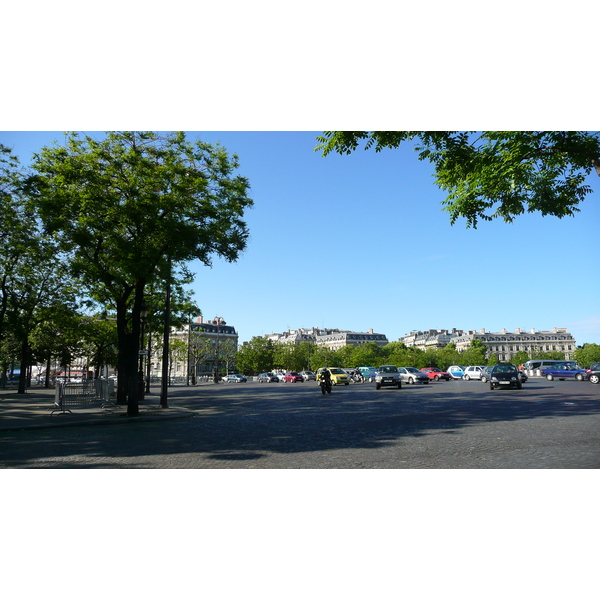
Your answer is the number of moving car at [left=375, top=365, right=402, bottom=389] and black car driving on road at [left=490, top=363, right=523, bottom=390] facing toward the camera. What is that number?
2

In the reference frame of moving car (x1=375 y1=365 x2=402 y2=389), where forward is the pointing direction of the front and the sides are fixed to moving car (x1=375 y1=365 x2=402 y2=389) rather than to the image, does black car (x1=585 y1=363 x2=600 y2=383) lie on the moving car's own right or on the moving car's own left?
on the moving car's own left

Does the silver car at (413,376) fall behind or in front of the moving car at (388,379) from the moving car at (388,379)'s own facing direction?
behind

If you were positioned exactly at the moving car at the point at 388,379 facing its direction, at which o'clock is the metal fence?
The metal fence is roughly at 1 o'clock from the moving car.

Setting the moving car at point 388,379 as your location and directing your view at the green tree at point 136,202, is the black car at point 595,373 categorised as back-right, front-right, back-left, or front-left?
back-left

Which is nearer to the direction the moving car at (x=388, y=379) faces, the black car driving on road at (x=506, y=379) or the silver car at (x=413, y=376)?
the black car driving on road

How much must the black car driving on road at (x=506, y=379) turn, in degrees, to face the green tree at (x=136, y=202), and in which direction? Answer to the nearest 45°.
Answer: approximately 45° to its right

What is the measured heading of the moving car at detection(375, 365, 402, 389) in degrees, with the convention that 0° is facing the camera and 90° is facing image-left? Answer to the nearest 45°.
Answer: approximately 0°

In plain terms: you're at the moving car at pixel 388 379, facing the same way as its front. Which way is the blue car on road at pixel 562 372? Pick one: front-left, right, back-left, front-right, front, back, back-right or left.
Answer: back-left

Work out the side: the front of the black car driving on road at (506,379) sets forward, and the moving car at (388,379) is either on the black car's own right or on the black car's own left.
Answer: on the black car's own right

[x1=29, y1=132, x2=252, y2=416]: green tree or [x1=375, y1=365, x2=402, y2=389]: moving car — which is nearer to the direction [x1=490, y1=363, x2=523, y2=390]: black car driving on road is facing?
the green tree
